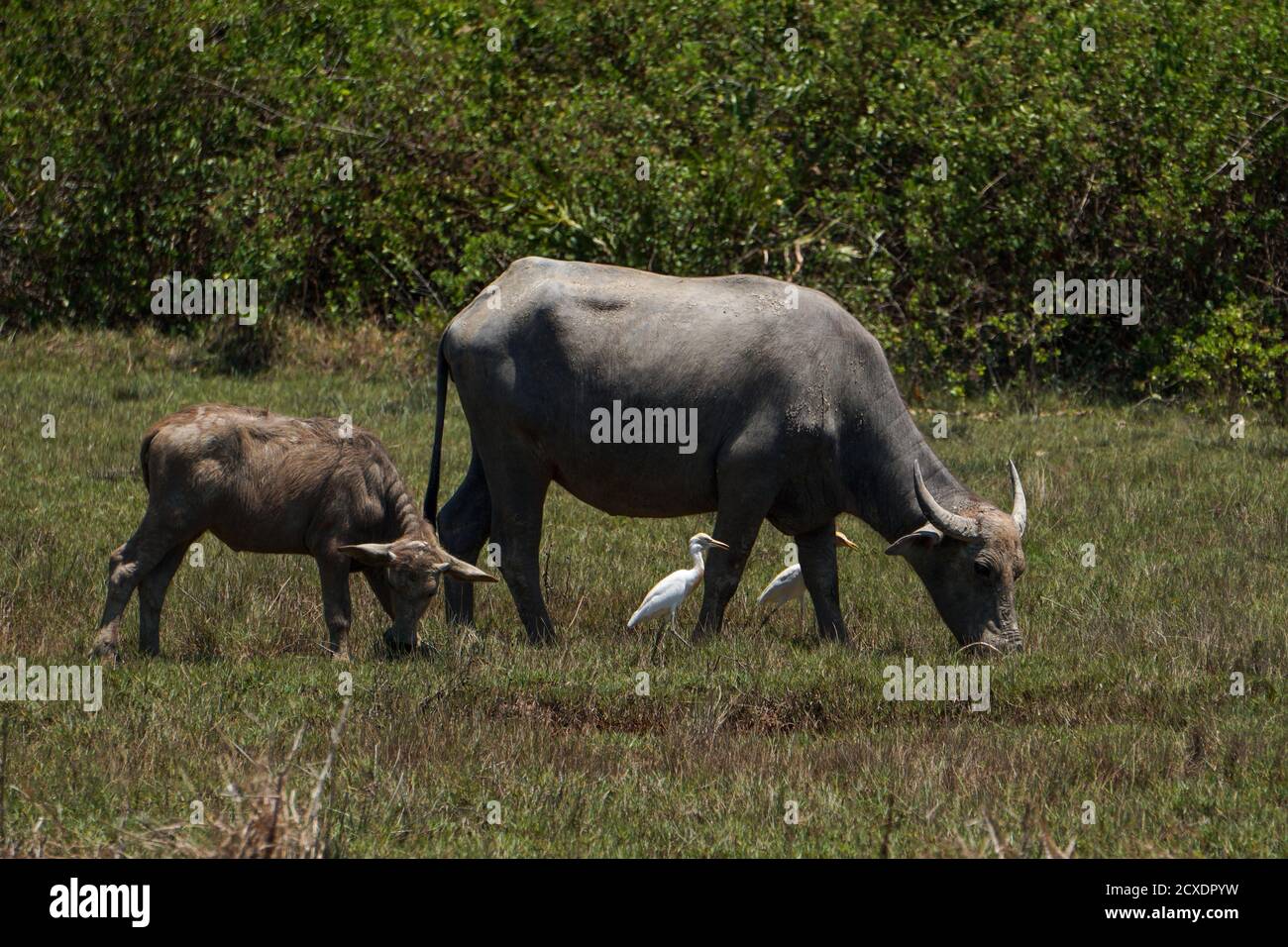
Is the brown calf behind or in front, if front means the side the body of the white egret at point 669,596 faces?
behind

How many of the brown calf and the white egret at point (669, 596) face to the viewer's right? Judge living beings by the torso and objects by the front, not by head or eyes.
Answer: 2

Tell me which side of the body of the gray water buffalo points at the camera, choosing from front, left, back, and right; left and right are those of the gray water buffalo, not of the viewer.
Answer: right

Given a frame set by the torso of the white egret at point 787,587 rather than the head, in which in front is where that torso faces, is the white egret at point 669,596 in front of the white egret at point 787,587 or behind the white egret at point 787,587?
behind

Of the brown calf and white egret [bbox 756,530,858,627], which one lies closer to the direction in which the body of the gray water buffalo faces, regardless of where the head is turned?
the white egret

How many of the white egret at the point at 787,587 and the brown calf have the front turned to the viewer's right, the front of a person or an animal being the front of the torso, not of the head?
2

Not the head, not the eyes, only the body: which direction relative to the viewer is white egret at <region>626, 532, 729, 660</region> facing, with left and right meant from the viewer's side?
facing to the right of the viewer

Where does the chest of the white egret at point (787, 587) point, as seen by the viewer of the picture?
to the viewer's right

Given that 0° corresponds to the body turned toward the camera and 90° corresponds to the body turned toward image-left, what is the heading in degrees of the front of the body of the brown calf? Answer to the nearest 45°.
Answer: approximately 270°

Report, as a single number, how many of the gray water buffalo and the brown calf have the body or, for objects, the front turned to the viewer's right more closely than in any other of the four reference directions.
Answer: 2

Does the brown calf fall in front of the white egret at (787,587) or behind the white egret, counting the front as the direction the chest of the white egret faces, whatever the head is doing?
behind
